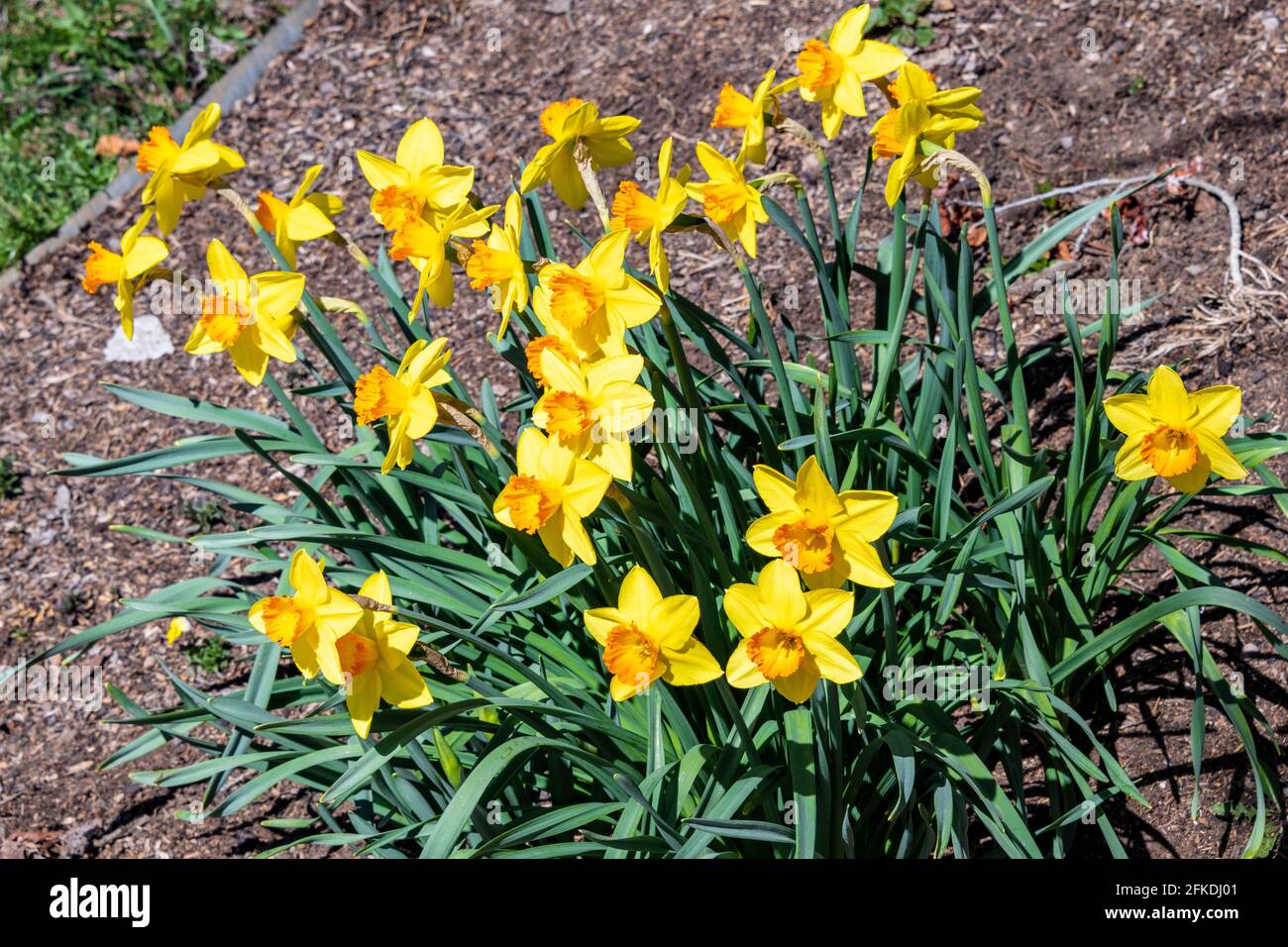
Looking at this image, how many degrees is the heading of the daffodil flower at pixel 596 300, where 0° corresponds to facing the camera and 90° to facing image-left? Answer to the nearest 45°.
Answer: approximately 45°

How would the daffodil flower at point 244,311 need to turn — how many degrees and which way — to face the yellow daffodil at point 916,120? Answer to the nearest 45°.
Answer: approximately 135° to its left

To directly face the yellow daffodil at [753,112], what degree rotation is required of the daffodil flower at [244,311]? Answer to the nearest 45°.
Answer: approximately 135° to its left

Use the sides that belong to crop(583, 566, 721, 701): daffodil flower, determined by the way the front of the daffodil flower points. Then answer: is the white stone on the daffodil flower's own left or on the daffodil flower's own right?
on the daffodil flower's own right

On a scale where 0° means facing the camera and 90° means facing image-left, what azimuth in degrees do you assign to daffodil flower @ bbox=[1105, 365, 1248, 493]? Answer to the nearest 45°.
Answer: approximately 0°

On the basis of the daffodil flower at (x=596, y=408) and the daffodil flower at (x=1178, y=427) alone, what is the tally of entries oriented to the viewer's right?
0
